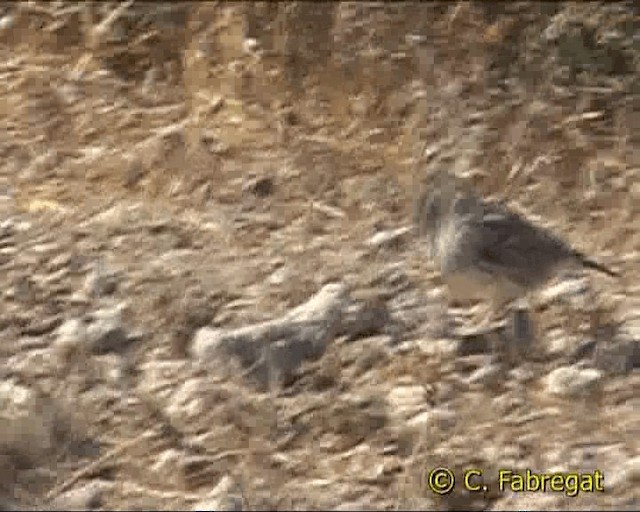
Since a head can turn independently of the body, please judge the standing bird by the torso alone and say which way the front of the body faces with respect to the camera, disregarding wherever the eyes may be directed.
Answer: to the viewer's left
